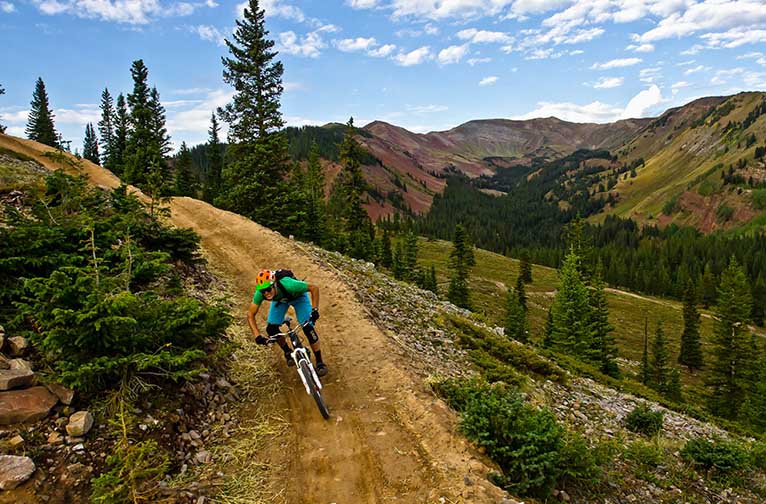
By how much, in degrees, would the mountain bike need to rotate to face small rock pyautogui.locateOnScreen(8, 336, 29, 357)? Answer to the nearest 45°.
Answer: approximately 90° to its right

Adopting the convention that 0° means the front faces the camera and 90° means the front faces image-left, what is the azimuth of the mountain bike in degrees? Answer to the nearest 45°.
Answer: approximately 0°

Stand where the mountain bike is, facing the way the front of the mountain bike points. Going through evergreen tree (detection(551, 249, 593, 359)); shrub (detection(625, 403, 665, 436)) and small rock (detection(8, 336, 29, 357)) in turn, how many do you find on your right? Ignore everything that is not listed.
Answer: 1

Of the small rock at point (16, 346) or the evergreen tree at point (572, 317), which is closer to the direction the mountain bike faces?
the small rock

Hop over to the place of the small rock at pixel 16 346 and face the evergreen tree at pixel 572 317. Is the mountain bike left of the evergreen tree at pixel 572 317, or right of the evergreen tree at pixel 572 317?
right

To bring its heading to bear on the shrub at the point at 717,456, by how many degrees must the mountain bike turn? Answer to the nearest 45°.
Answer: approximately 90° to its left

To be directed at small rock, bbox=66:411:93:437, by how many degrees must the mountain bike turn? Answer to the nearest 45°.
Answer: approximately 45° to its right

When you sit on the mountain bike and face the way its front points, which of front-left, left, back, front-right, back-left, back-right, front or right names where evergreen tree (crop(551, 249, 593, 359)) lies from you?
back-left

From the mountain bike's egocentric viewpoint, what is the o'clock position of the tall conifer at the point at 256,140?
The tall conifer is roughly at 6 o'clock from the mountain bike.

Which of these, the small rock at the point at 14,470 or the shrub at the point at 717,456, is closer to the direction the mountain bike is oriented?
the small rock

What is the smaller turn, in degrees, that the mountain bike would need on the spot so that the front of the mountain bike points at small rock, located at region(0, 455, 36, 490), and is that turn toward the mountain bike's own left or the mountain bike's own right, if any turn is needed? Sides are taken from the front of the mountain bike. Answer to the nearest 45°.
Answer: approximately 45° to the mountain bike's own right
